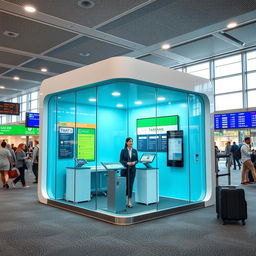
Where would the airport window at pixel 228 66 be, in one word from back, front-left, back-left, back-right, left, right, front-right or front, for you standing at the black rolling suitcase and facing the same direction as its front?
back

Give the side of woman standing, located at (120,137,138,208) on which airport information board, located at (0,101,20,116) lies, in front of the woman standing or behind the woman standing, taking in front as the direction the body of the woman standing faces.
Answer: behind

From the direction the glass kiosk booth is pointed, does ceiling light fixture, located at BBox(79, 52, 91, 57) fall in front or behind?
behind

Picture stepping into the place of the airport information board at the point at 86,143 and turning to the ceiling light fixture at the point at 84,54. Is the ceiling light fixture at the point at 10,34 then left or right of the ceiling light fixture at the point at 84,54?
left

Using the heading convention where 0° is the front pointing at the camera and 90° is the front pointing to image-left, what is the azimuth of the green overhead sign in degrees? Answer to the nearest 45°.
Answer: approximately 0°

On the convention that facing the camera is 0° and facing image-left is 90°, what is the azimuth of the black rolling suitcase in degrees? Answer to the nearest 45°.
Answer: approximately 0°

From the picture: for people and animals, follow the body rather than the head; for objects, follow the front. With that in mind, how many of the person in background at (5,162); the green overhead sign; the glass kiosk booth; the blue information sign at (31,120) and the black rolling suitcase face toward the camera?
4
